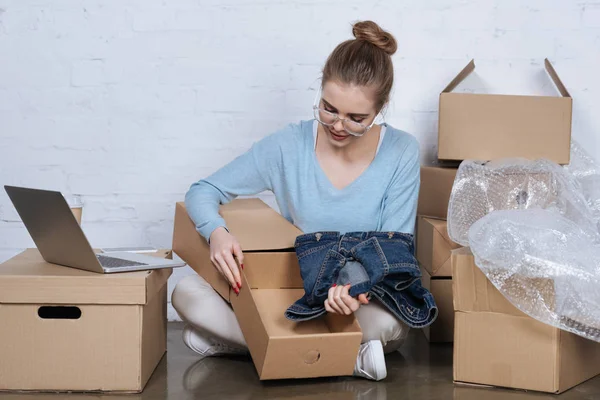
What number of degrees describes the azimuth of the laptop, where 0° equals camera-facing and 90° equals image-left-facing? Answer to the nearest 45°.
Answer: approximately 225°

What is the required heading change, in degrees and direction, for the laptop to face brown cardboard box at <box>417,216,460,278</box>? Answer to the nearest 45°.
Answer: approximately 45° to its right

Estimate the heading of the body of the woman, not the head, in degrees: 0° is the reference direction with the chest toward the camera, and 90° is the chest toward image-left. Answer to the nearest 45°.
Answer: approximately 0°

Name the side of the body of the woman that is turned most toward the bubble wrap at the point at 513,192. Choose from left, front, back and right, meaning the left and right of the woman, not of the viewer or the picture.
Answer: left

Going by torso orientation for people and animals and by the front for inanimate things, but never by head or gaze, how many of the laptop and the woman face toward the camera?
1

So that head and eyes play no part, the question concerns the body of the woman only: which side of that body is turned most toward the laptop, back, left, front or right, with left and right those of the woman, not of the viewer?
right
